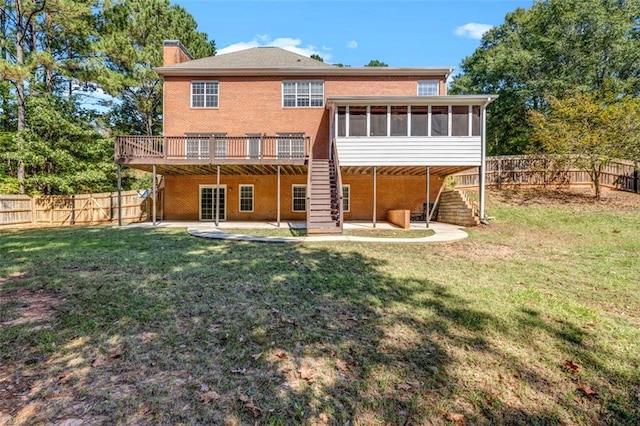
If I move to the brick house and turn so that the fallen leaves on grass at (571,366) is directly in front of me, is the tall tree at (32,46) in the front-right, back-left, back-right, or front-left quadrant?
back-right

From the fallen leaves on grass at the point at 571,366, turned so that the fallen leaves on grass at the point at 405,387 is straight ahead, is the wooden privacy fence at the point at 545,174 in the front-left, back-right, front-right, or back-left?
back-right

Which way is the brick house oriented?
away from the camera

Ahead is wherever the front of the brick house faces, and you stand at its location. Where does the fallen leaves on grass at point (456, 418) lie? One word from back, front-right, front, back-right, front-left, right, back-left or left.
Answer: back

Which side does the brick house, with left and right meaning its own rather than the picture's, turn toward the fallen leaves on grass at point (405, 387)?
back

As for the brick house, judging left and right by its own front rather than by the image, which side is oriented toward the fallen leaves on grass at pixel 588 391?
back

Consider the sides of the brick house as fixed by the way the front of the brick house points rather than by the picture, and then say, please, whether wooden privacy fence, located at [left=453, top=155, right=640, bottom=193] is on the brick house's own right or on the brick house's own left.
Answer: on the brick house's own right

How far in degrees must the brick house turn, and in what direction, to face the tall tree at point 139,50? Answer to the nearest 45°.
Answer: approximately 45° to its left

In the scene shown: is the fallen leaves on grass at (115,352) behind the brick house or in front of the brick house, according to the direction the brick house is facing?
behind

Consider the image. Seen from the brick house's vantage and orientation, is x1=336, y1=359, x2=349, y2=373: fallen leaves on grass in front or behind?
behind

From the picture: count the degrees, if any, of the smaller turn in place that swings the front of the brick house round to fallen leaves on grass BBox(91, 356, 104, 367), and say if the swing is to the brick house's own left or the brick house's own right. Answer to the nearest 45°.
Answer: approximately 180°

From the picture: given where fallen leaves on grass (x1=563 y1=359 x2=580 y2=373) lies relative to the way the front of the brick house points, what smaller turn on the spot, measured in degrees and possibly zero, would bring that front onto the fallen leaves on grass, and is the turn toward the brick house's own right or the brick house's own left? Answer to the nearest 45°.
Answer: approximately 180°

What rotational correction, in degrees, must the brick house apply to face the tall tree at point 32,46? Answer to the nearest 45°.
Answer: approximately 90° to its left
